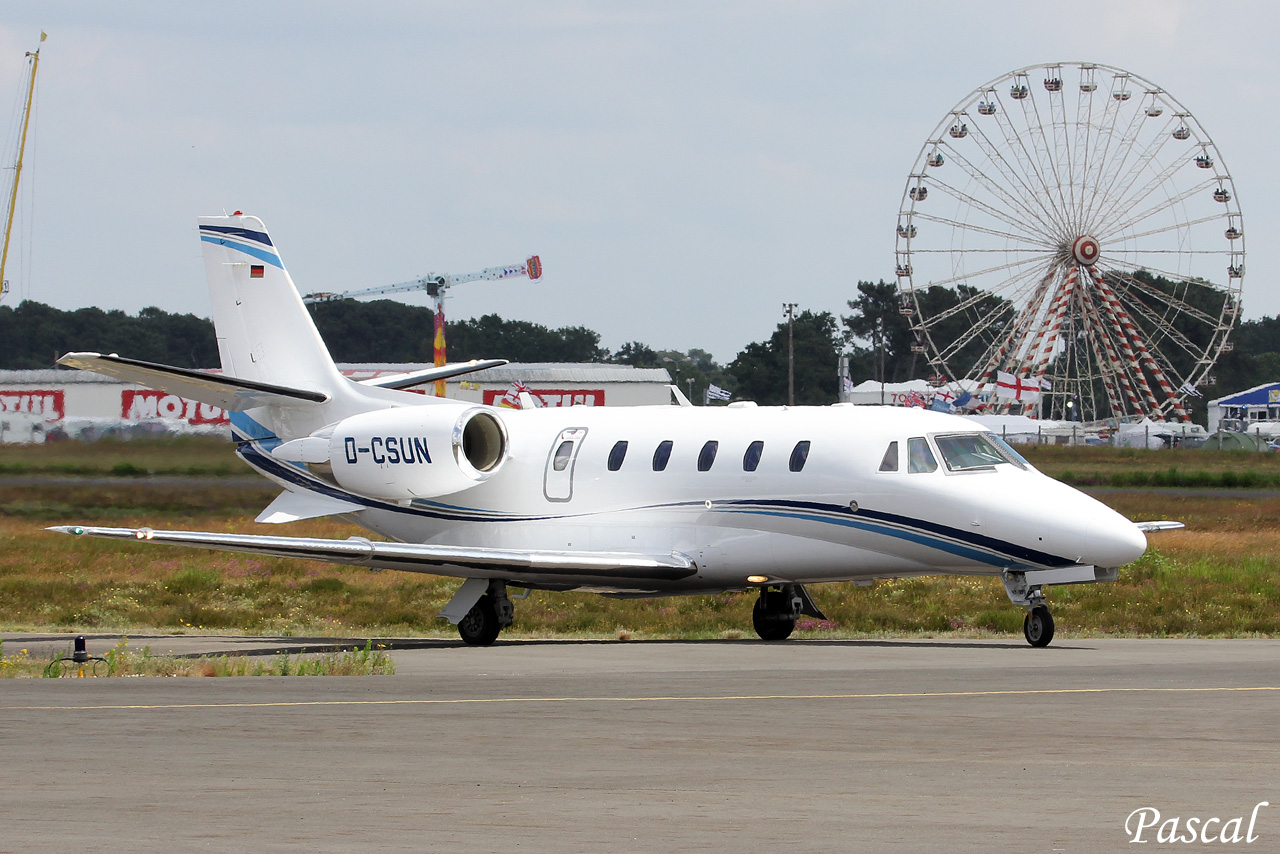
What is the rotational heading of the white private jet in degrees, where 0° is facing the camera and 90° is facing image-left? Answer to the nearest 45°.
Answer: approximately 315°
